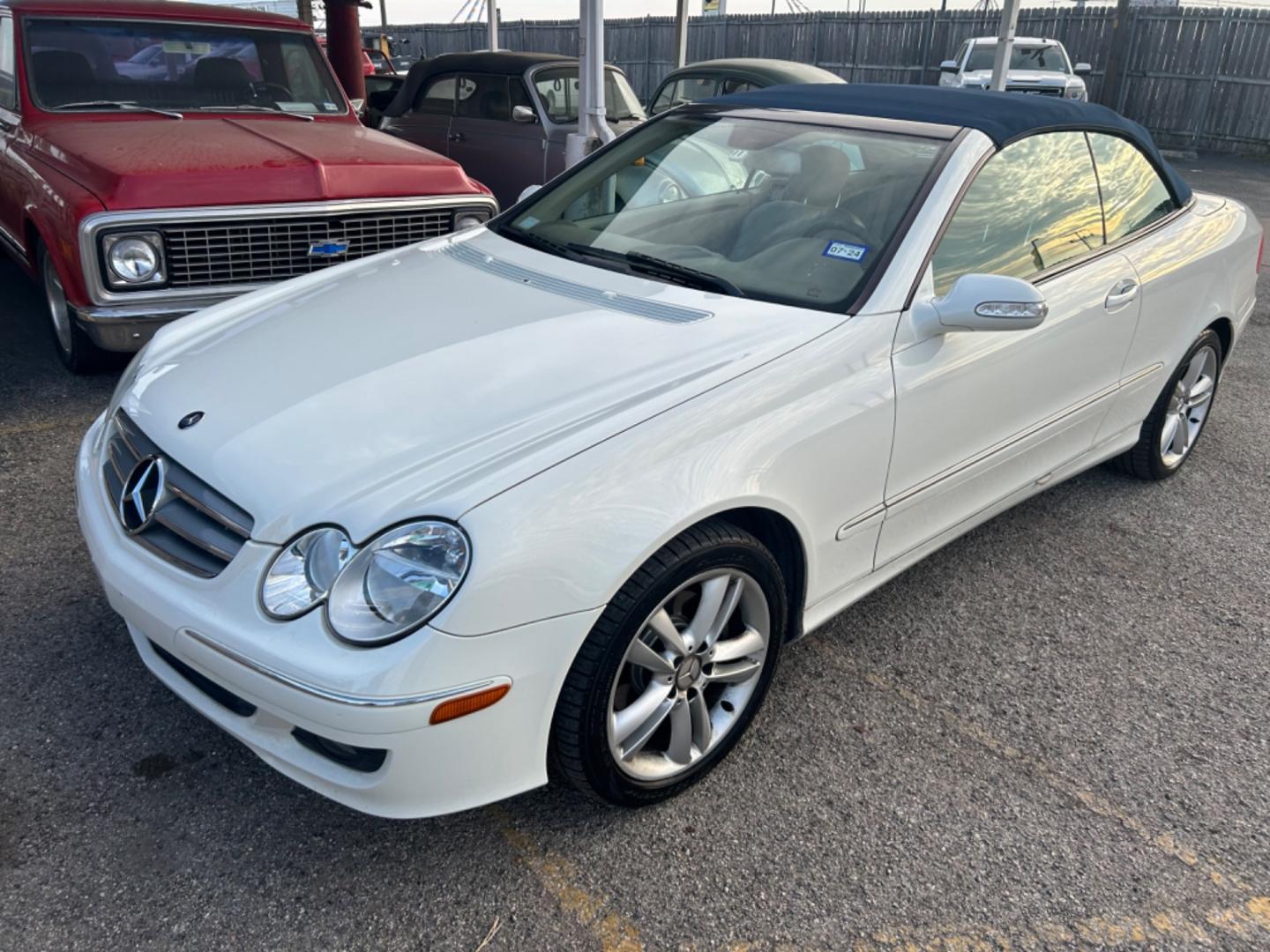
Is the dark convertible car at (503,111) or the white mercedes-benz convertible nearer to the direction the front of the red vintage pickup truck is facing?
the white mercedes-benz convertible

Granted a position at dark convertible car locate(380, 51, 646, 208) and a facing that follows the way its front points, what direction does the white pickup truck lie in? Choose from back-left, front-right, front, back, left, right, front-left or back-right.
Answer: left

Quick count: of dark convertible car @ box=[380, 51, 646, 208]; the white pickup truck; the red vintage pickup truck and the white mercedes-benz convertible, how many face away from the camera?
0

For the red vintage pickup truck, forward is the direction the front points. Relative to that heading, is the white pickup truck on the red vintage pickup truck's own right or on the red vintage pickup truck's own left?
on the red vintage pickup truck's own left

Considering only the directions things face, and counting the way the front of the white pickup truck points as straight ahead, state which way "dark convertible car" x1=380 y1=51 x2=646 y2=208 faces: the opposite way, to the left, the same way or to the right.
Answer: to the left

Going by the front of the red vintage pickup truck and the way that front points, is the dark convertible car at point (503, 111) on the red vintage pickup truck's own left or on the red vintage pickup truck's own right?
on the red vintage pickup truck's own left

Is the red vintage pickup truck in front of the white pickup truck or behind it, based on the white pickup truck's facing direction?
in front

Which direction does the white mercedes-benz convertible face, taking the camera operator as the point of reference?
facing the viewer and to the left of the viewer

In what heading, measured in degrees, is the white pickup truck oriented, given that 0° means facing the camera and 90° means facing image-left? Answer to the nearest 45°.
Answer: approximately 0°

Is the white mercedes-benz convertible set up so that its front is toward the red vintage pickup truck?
no

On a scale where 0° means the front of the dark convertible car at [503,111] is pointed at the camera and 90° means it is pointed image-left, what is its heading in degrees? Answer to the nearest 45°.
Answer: approximately 315°

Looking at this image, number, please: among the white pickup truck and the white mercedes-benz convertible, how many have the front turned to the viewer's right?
0

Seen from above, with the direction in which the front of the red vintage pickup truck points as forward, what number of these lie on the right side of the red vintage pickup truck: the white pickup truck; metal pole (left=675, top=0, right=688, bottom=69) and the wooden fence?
0

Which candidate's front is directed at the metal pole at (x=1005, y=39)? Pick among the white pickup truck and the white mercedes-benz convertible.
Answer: the white pickup truck

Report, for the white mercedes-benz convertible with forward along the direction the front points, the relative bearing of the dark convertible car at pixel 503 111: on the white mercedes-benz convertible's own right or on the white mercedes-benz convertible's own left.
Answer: on the white mercedes-benz convertible's own right

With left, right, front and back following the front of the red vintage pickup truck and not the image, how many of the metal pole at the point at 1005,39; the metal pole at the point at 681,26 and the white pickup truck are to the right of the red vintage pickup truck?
0
